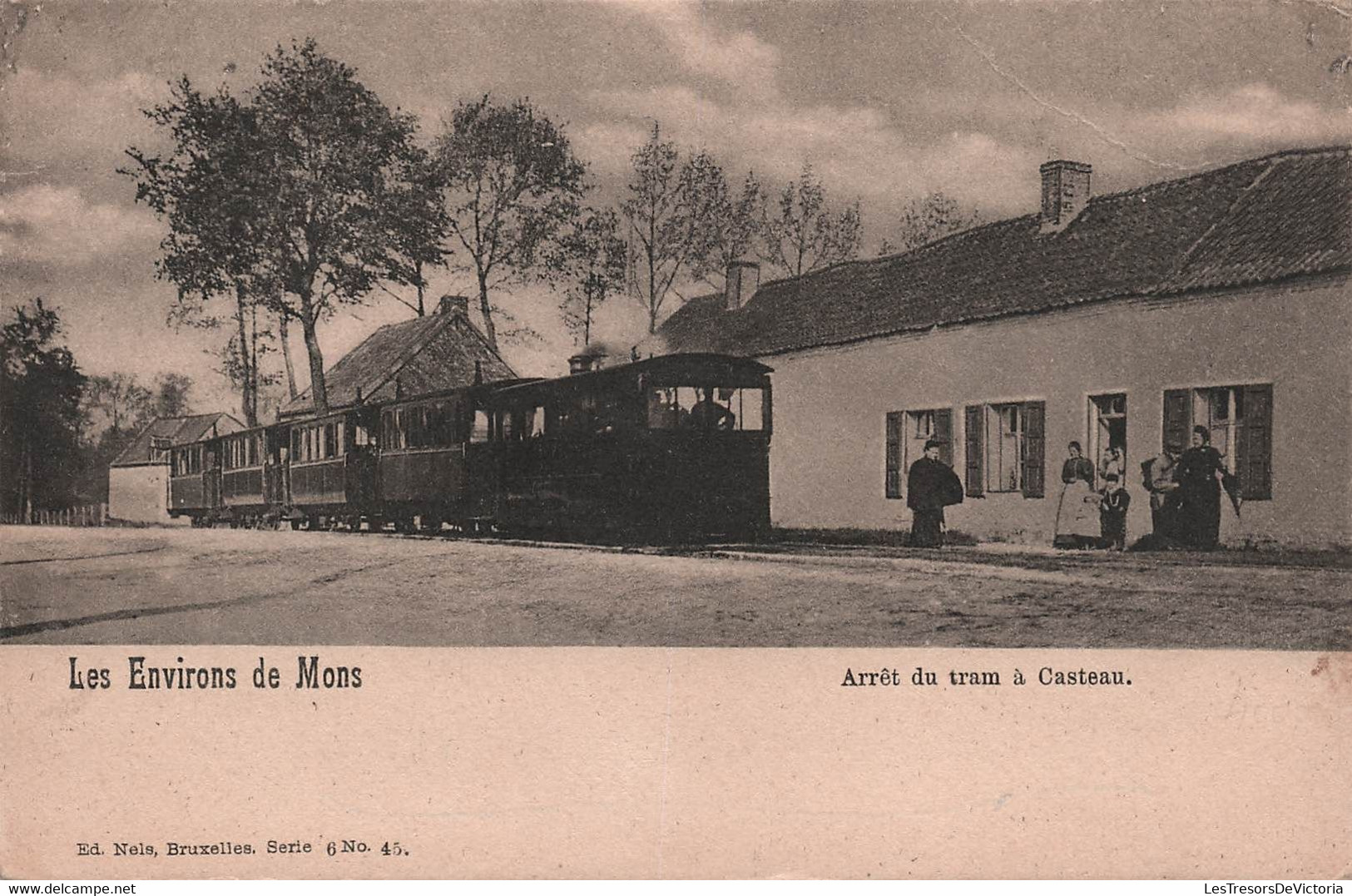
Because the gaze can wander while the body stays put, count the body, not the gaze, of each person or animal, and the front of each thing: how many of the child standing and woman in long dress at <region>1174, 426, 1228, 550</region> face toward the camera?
2

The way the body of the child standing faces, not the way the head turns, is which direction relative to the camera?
toward the camera

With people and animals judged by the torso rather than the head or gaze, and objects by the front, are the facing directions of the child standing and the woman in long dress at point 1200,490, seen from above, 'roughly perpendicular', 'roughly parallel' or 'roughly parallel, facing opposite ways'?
roughly parallel

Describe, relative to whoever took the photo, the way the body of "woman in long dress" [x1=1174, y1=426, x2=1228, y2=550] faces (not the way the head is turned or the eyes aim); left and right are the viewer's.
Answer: facing the viewer

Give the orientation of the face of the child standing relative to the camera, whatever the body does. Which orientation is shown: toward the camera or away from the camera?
toward the camera

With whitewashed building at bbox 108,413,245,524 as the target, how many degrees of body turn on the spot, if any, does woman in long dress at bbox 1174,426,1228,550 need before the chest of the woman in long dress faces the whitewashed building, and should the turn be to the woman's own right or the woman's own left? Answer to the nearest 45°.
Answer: approximately 90° to the woman's own right

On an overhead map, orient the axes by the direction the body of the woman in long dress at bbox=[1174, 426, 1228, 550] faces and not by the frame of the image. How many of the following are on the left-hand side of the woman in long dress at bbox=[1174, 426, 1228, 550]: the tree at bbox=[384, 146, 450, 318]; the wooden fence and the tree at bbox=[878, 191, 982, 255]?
0
